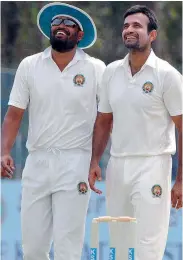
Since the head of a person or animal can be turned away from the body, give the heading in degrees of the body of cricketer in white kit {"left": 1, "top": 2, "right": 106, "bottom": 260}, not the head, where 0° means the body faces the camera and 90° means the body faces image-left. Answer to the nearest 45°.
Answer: approximately 0°

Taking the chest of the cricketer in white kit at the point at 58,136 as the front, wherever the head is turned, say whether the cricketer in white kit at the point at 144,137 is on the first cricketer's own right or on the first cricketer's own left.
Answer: on the first cricketer's own left
